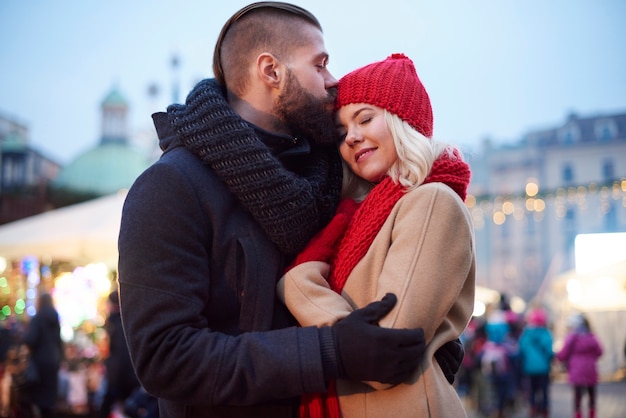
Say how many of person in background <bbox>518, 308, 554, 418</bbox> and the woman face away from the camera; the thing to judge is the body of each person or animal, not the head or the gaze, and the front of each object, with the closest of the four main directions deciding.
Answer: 1

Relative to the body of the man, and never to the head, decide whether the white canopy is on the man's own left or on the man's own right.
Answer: on the man's own left

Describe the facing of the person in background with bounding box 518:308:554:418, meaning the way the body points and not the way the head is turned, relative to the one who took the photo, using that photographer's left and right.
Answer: facing away from the viewer

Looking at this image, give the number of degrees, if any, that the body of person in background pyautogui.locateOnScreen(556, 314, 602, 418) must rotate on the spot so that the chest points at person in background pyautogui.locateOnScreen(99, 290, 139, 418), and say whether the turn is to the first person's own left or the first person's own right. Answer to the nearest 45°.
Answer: approximately 135° to the first person's own left

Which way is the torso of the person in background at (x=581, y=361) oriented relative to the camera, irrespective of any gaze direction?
away from the camera

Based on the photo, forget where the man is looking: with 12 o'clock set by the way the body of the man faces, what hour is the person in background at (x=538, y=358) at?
The person in background is roughly at 10 o'clock from the man.

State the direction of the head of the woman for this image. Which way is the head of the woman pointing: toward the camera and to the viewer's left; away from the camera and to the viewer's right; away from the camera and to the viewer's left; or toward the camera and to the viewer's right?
toward the camera and to the viewer's left

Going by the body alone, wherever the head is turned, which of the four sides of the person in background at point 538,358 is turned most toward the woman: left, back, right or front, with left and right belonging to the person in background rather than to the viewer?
back

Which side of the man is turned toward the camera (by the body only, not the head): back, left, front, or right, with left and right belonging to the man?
right
